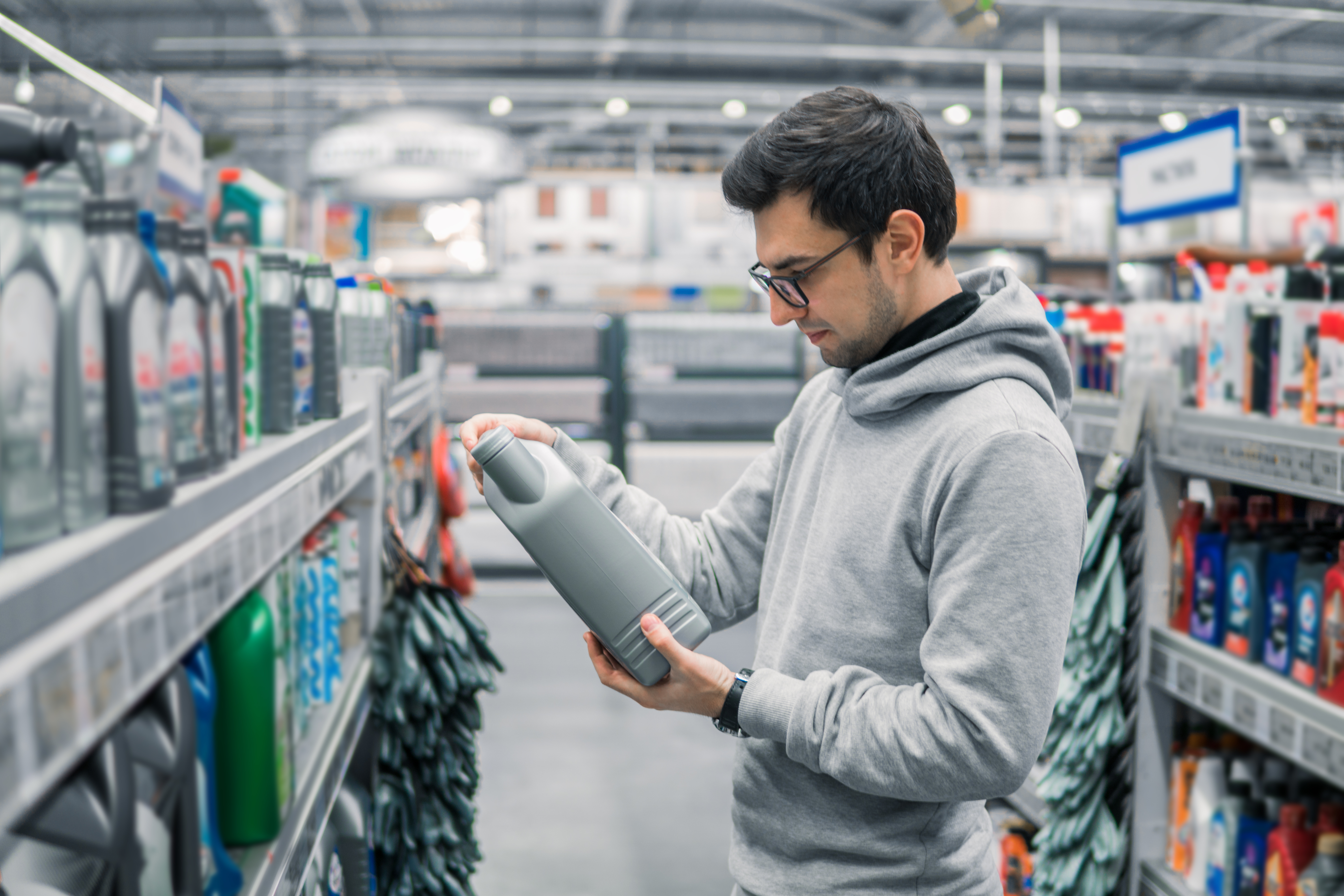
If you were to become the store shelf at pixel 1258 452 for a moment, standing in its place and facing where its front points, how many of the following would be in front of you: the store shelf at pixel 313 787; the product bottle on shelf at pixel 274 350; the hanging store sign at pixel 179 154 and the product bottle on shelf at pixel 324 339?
4

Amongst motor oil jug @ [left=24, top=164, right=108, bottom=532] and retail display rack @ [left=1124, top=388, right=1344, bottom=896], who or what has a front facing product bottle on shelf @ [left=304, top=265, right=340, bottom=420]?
the retail display rack

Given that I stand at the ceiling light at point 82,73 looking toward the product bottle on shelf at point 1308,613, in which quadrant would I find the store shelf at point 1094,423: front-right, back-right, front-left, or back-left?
front-left

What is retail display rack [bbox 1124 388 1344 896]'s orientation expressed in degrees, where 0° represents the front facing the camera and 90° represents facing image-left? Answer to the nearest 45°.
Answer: approximately 45°

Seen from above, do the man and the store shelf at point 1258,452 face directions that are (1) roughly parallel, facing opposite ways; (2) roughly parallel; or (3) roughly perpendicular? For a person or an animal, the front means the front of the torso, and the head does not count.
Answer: roughly parallel

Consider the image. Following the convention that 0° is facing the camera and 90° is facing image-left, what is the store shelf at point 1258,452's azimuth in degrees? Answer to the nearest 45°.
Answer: approximately 45°

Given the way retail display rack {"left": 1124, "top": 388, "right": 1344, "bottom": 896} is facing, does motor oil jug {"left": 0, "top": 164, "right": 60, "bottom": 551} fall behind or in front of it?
in front

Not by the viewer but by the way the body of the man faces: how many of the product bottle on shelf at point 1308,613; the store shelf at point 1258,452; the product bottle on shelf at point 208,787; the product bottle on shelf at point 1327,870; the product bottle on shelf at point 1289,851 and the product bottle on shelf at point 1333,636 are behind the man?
5

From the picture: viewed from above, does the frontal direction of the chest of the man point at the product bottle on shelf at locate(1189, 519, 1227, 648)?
no

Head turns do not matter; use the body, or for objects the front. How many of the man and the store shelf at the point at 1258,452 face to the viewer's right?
0

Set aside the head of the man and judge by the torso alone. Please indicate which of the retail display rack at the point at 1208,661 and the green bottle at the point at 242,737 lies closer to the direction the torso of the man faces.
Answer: the green bottle

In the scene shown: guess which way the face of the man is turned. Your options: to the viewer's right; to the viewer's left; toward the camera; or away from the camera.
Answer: to the viewer's left

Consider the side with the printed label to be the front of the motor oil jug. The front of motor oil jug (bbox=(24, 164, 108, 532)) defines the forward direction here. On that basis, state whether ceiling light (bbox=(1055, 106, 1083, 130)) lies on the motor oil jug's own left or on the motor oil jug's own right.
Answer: on the motor oil jug's own left
